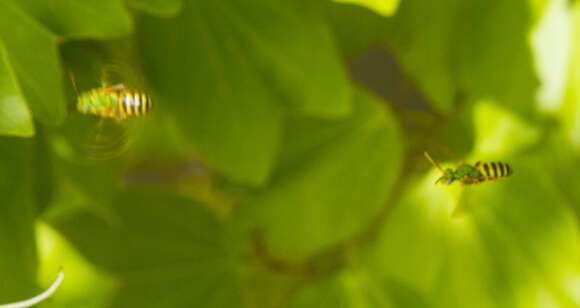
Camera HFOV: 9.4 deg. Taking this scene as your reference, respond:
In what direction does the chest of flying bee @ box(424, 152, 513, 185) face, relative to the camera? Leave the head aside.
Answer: to the viewer's left

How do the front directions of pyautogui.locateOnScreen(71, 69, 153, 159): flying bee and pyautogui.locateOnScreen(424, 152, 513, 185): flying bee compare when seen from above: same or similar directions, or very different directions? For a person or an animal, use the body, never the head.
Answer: same or similar directions

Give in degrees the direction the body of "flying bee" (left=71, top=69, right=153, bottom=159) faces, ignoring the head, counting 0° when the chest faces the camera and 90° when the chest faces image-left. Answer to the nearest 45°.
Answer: approximately 90°

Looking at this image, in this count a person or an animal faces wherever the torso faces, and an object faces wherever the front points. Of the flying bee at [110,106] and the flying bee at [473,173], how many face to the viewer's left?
2
